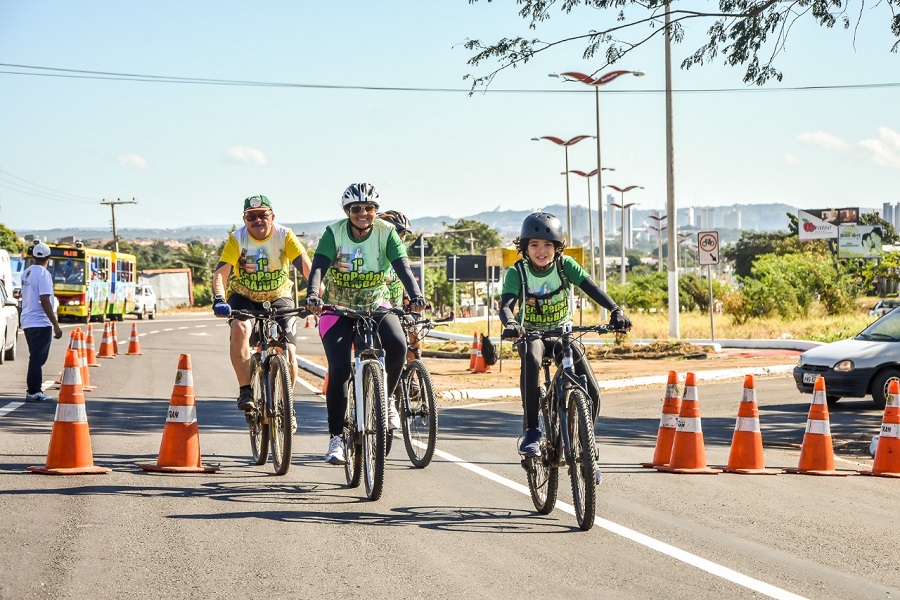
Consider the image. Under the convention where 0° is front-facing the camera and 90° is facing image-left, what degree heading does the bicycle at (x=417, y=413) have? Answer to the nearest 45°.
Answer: approximately 315°

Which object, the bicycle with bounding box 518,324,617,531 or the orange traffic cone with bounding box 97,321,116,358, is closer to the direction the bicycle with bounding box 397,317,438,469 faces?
the bicycle

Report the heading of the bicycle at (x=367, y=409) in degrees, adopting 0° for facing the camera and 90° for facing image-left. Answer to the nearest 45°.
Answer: approximately 0°

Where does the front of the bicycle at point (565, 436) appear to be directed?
toward the camera

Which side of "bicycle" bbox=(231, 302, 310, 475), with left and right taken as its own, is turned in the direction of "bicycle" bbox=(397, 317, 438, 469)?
left

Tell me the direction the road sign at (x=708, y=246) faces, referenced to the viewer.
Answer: facing the viewer

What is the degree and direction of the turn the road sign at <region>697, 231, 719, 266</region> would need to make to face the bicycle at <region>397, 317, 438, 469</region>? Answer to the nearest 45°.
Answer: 0° — it already faces it

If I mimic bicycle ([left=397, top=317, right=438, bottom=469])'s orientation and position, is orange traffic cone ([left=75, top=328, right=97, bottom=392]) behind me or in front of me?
behind

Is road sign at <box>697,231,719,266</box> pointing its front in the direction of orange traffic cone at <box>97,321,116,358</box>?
no

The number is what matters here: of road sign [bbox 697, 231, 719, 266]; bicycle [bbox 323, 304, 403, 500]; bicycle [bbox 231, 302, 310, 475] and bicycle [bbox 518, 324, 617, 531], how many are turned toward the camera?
4

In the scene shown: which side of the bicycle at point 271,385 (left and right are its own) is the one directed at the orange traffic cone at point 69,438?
right

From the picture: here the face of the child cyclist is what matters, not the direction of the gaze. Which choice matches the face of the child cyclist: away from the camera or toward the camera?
toward the camera

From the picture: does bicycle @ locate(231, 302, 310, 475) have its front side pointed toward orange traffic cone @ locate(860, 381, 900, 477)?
no

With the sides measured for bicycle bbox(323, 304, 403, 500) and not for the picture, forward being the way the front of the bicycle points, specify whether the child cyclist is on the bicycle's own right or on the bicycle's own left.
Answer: on the bicycle's own left

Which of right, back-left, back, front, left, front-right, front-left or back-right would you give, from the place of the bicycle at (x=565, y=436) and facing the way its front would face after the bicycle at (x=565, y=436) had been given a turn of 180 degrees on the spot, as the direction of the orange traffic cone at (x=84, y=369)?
front-left

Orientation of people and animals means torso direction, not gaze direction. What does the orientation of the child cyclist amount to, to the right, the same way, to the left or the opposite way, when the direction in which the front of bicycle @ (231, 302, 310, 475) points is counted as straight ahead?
the same way

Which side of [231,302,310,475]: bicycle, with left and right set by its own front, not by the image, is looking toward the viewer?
front

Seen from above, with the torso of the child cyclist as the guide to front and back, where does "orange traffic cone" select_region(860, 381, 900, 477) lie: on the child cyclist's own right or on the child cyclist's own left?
on the child cyclist's own left
